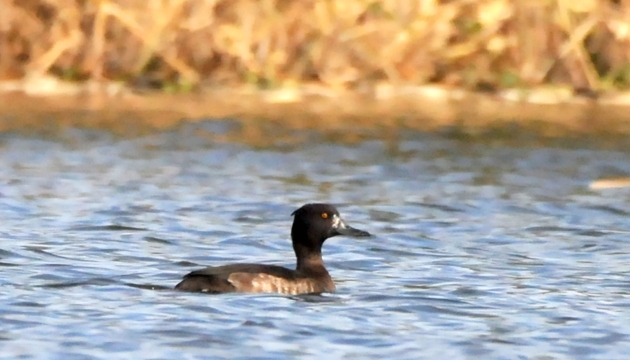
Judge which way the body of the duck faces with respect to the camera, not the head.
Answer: to the viewer's right
